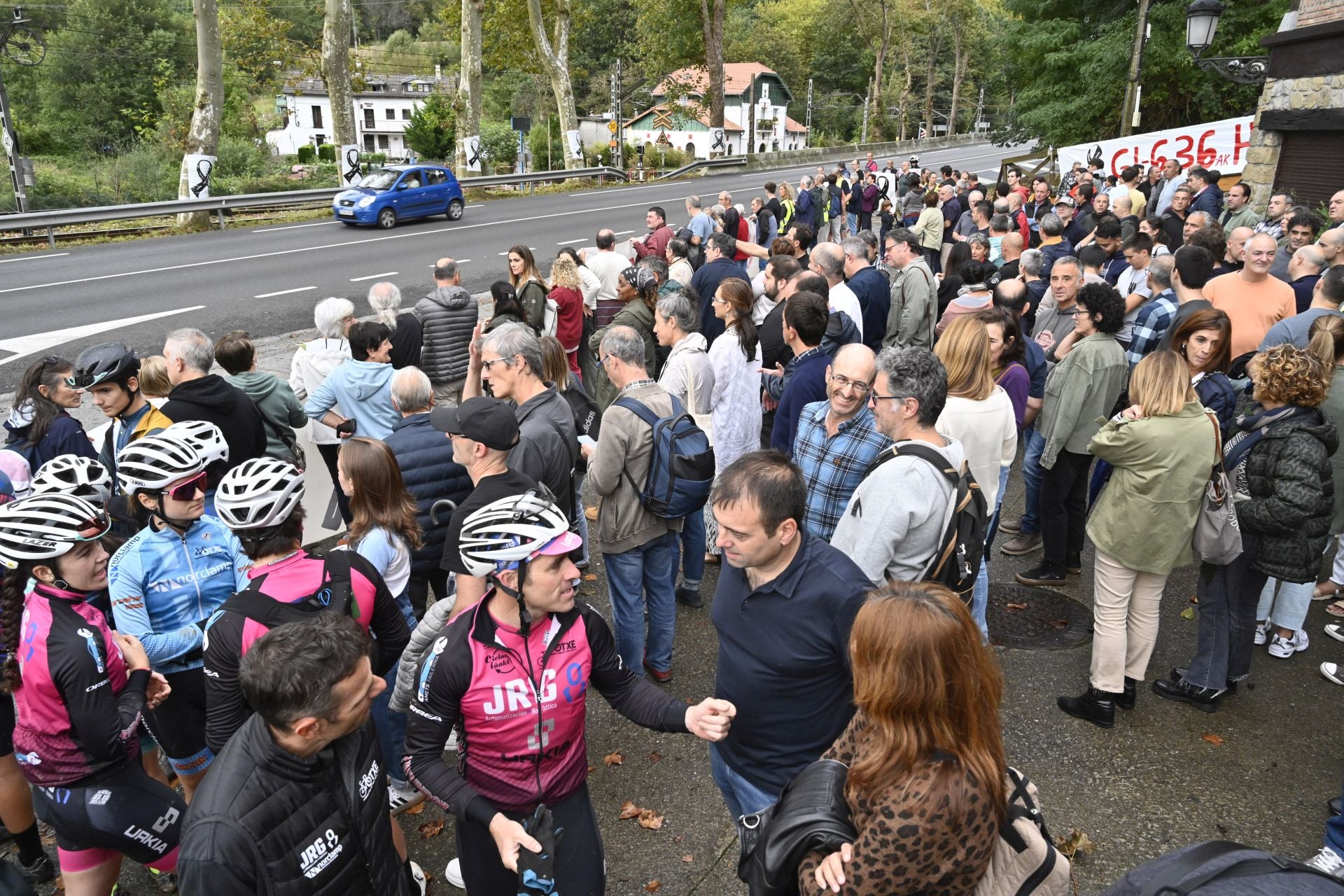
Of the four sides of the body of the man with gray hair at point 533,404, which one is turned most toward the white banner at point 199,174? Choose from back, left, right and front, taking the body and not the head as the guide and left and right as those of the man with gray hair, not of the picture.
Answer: right

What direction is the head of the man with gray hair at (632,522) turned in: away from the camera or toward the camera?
away from the camera

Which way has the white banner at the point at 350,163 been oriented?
toward the camera

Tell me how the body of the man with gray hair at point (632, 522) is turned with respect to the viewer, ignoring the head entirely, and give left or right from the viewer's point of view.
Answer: facing away from the viewer and to the left of the viewer

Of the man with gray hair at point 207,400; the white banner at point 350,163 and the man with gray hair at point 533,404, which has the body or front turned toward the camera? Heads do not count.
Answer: the white banner

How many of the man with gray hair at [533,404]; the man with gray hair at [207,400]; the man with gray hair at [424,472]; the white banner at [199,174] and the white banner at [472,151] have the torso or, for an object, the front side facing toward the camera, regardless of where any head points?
2

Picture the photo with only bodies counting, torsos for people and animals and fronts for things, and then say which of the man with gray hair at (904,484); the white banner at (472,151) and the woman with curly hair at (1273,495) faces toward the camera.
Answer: the white banner

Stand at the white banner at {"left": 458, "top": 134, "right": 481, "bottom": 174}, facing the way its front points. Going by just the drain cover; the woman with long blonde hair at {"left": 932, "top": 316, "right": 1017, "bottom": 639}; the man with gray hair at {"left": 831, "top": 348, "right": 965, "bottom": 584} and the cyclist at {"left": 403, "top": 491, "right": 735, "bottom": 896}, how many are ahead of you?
4

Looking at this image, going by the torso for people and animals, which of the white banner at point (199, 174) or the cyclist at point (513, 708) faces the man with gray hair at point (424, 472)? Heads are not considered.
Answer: the white banner

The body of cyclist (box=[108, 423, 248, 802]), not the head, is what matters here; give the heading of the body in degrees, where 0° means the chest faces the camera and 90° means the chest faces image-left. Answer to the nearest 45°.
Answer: approximately 315°

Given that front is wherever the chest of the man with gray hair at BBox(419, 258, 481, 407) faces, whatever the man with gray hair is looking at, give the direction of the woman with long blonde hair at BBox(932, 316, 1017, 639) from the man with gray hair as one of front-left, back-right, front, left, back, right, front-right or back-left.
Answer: back-right

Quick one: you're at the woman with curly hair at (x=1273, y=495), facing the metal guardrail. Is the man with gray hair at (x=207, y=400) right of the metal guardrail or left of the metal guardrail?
left

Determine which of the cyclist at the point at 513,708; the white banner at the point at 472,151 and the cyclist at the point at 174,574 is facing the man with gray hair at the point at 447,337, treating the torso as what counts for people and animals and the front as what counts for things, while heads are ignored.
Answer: the white banner

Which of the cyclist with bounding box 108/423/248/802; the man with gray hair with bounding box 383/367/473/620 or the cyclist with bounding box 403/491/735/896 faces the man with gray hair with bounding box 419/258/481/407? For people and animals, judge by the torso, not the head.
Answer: the man with gray hair with bounding box 383/367/473/620

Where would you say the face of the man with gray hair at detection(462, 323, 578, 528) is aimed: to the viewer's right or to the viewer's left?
to the viewer's left

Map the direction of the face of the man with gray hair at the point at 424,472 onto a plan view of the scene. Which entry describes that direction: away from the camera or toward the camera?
away from the camera
